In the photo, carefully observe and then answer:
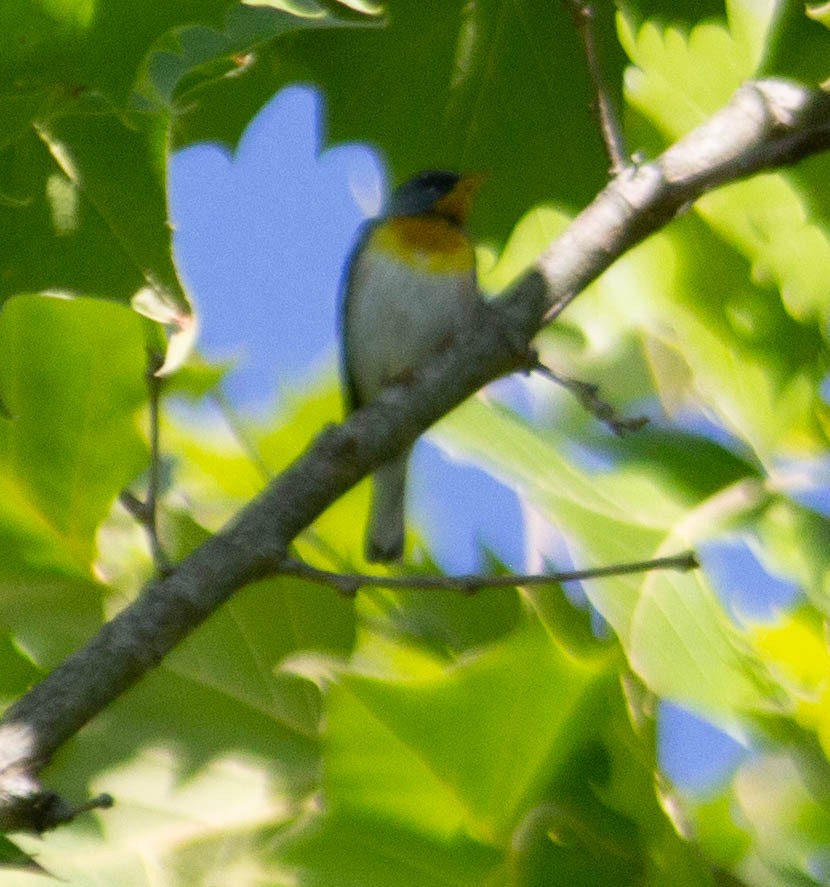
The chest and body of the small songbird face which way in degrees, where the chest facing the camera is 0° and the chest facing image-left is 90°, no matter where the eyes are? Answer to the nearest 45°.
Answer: approximately 315°
